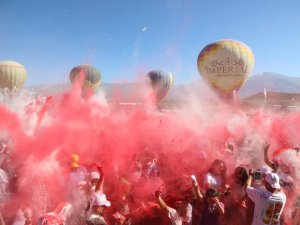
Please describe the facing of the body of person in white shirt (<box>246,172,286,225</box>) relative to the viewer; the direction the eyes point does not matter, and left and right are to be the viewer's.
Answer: facing away from the viewer and to the left of the viewer

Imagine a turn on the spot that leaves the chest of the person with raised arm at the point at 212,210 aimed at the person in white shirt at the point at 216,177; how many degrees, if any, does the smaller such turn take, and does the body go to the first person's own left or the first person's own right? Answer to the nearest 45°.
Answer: approximately 180°

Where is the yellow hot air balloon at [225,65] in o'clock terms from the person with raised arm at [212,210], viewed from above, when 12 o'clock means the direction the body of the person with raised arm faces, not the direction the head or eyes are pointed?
The yellow hot air balloon is roughly at 6 o'clock from the person with raised arm.

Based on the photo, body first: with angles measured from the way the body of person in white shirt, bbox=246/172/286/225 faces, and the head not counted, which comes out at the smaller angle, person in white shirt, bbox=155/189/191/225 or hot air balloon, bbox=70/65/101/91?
the hot air balloon

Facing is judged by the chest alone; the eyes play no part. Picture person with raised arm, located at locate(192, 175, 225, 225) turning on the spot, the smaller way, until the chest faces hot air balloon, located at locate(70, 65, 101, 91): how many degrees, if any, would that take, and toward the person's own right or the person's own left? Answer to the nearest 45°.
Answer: approximately 135° to the person's own right
